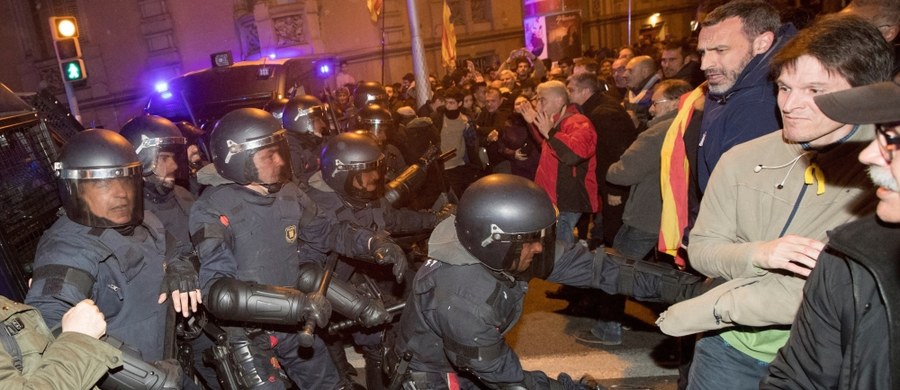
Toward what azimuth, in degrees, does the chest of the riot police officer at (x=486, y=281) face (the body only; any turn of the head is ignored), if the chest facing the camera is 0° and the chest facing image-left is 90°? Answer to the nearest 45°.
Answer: approximately 270°

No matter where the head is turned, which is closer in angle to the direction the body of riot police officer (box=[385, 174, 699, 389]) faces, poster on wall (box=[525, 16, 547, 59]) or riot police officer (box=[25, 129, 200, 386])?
the poster on wall

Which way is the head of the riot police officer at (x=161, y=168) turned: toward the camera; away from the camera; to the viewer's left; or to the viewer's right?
to the viewer's right

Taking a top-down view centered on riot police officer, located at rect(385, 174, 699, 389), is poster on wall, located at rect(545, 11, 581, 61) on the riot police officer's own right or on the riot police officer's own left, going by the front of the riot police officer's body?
on the riot police officer's own left

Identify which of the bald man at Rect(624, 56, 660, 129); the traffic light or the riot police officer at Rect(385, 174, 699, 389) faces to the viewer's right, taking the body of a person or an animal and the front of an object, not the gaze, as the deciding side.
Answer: the riot police officer

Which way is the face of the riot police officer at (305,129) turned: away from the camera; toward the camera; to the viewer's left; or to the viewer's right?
to the viewer's right

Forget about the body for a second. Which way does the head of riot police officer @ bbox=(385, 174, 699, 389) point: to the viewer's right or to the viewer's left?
to the viewer's right

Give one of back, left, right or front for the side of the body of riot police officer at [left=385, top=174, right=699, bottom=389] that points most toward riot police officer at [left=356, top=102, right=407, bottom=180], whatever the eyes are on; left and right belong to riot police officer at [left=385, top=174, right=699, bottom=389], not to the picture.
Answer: left

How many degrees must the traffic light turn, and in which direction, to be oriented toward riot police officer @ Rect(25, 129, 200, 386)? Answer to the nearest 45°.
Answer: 0° — it already faces them

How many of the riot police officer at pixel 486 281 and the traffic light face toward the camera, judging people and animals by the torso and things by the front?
1

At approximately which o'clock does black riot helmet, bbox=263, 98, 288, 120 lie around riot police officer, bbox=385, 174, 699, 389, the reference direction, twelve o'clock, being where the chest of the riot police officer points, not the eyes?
The black riot helmet is roughly at 8 o'clock from the riot police officer.

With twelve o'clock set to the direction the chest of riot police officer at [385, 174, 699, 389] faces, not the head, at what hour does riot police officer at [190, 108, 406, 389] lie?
riot police officer at [190, 108, 406, 389] is roughly at 7 o'clock from riot police officer at [385, 174, 699, 389].
